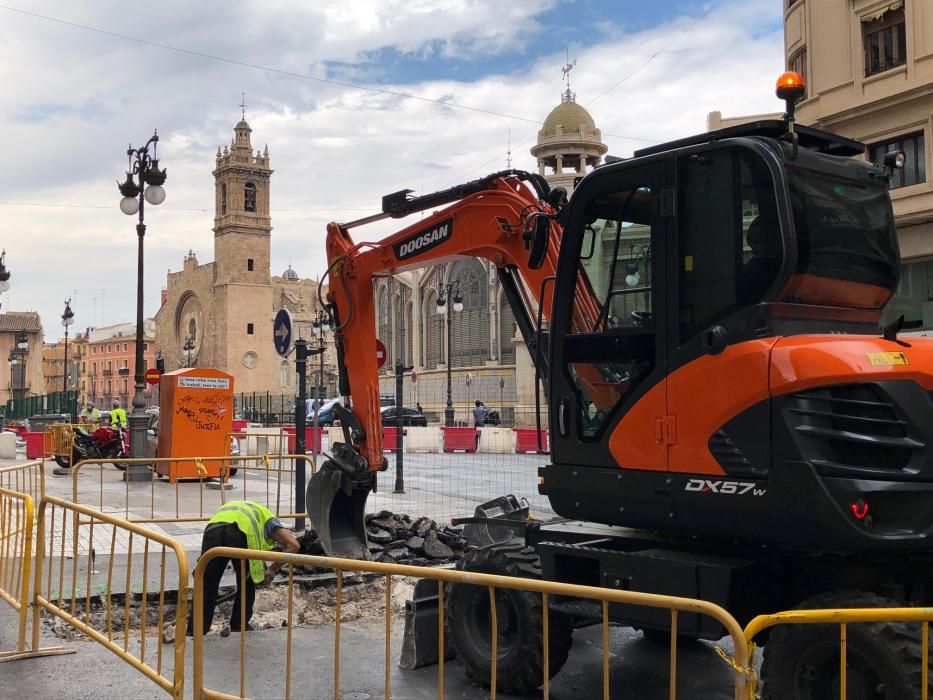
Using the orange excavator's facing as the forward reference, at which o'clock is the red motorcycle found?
The red motorcycle is roughly at 12 o'clock from the orange excavator.

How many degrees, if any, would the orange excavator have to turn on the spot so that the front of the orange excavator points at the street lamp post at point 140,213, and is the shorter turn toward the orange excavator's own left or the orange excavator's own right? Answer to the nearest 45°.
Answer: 0° — it already faces it

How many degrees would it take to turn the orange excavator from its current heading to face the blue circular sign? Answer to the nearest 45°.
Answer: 0° — it already faces it

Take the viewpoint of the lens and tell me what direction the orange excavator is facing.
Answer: facing away from the viewer and to the left of the viewer

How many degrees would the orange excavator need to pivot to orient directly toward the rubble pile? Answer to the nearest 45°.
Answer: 0° — it already faces it

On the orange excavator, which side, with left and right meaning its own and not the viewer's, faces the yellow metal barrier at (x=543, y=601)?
left
